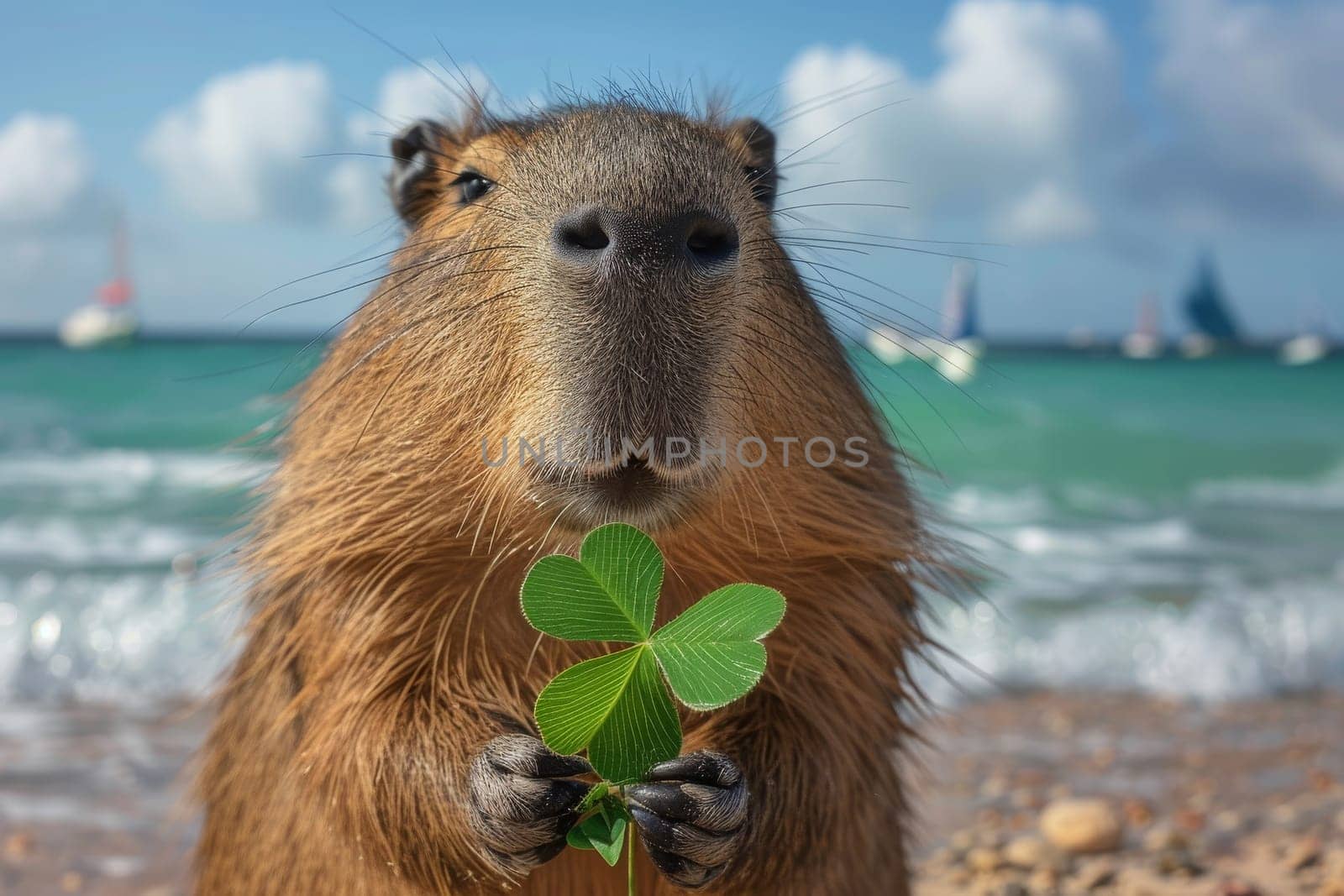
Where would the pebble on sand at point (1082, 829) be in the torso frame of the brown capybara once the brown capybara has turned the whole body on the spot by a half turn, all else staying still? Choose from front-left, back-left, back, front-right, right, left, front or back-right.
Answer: front-right

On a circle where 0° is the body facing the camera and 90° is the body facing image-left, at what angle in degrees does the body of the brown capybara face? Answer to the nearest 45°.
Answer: approximately 0°
